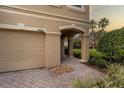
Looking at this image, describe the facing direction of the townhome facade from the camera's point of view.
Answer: facing the viewer and to the right of the viewer

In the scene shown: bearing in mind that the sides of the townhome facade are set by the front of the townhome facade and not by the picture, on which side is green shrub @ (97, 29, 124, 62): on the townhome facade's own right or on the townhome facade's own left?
on the townhome facade's own left
